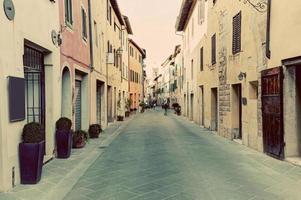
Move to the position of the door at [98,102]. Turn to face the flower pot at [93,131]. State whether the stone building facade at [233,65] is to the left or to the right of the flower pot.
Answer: left

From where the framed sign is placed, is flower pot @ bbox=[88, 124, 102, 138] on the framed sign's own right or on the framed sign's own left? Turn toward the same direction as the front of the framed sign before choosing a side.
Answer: on the framed sign's own left

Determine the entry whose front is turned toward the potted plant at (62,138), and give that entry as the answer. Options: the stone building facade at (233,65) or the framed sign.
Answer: the stone building facade

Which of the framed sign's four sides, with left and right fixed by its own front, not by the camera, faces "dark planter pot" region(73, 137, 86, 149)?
left

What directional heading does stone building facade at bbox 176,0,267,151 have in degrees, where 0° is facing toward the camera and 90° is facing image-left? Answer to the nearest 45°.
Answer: approximately 45°

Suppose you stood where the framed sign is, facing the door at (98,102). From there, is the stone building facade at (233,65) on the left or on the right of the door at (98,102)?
right

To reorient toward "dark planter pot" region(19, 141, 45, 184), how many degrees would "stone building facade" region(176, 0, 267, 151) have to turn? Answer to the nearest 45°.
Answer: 0° — it already faces it

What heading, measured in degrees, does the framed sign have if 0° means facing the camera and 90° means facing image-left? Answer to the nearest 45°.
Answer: approximately 315°
